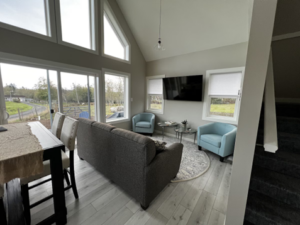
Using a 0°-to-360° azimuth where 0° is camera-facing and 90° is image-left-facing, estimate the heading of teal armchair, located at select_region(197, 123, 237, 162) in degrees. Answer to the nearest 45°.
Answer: approximately 45°

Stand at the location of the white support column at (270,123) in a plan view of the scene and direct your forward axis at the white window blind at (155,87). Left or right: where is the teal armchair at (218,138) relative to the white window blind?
right

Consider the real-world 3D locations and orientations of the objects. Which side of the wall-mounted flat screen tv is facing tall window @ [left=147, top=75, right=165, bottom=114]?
right

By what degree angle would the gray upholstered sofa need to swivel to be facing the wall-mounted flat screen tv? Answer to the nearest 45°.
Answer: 0° — it already faces it

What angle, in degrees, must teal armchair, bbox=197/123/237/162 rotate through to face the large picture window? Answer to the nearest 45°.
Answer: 0° — it already faces it

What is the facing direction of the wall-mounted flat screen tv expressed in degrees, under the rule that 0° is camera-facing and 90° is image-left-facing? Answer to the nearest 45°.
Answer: approximately 45°

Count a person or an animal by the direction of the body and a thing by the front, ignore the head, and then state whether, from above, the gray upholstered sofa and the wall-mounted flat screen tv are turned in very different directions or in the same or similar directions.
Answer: very different directions

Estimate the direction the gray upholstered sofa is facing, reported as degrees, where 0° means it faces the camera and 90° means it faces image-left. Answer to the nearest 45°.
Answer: approximately 225°
